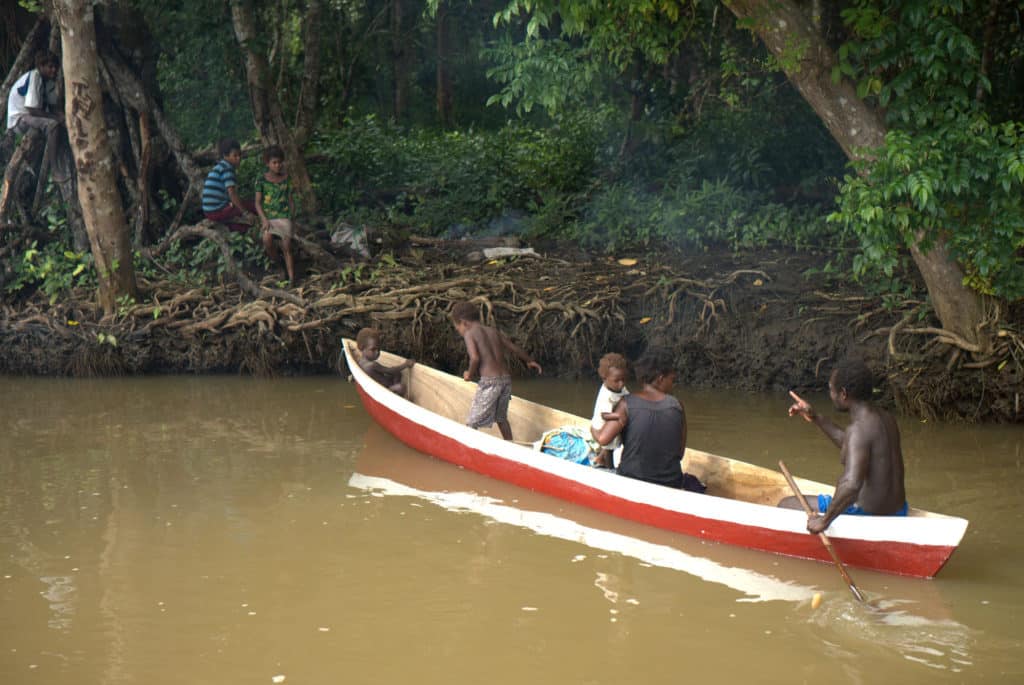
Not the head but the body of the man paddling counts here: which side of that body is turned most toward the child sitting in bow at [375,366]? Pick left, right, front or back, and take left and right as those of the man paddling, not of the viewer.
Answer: front

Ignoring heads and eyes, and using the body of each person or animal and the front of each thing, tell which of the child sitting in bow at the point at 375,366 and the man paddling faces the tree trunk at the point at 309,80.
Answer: the man paddling

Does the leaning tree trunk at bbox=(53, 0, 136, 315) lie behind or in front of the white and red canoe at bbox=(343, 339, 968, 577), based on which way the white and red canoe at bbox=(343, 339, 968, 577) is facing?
in front

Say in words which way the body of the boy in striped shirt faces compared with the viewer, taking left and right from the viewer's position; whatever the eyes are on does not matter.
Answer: facing to the right of the viewer

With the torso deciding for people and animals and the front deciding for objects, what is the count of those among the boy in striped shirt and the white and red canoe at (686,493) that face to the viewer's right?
1

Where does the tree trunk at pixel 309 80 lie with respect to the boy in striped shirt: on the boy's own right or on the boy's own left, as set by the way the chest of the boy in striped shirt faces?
on the boy's own left

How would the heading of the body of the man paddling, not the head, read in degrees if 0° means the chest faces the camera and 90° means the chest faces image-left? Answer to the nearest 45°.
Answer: approximately 135°

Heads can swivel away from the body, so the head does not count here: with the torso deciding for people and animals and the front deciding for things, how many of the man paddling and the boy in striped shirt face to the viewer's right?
1

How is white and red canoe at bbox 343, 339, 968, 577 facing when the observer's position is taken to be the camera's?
facing away from the viewer and to the left of the viewer
